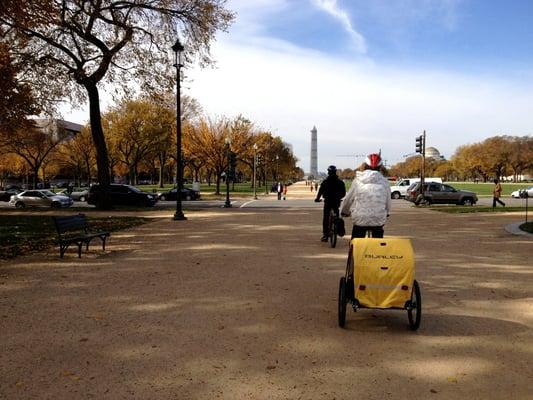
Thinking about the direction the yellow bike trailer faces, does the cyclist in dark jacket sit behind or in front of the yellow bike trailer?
in front

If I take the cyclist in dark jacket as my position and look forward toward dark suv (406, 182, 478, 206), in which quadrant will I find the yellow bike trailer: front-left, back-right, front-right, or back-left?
back-right

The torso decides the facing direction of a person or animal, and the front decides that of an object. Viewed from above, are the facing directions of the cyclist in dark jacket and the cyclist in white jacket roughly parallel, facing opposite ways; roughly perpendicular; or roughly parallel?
roughly parallel

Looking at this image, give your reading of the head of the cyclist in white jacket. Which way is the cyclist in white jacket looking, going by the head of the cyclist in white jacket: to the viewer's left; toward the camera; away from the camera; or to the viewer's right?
away from the camera

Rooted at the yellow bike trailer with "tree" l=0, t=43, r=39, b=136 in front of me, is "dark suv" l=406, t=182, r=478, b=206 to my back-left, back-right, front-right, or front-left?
front-right

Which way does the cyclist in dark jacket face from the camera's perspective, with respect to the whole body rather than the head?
away from the camera

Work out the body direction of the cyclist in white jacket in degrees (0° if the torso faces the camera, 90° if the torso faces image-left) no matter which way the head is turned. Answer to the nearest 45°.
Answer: approximately 180°

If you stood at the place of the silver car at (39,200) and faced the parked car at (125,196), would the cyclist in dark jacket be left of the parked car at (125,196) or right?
right

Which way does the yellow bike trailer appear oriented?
away from the camera
